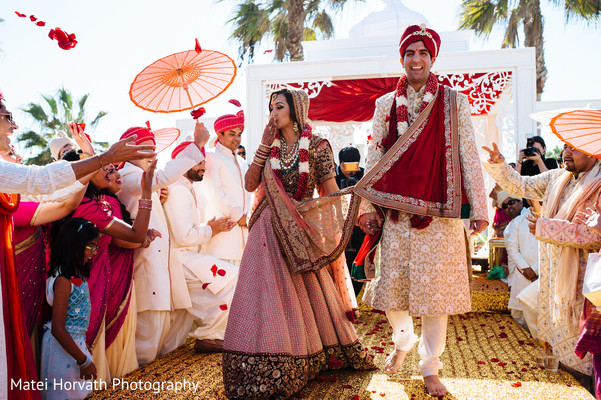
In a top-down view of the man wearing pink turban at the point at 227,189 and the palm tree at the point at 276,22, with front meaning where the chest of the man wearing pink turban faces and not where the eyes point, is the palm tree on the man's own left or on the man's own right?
on the man's own left

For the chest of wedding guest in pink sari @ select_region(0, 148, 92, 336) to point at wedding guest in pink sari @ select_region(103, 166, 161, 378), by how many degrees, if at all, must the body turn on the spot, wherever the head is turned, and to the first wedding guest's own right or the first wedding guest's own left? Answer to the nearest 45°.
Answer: approximately 45° to the first wedding guest's own left

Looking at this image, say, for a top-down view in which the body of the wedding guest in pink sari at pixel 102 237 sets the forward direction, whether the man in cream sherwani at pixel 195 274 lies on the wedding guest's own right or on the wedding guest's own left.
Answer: on the wedding guest's own left

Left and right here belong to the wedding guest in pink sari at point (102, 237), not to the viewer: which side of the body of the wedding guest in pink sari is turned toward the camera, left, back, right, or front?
right

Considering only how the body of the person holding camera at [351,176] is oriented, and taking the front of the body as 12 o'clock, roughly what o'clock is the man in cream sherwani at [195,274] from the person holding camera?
The man in cream sherwani is roughly at 1 o'clock from the person holding camera.

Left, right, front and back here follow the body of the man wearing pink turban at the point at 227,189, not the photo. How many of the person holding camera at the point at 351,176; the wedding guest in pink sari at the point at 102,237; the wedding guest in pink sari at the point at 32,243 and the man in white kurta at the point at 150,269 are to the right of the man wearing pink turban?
3

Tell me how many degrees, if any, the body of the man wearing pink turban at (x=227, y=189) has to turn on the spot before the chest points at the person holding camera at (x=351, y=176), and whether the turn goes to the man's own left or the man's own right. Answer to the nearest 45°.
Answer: approximately 90° to the man's own left

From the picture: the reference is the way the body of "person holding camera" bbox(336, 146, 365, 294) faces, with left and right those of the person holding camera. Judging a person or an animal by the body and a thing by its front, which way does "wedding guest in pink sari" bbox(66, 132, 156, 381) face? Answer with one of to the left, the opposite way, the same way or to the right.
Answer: to the left

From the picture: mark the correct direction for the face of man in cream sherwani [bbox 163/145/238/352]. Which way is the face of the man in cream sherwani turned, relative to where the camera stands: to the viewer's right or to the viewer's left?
to the viewer's right
